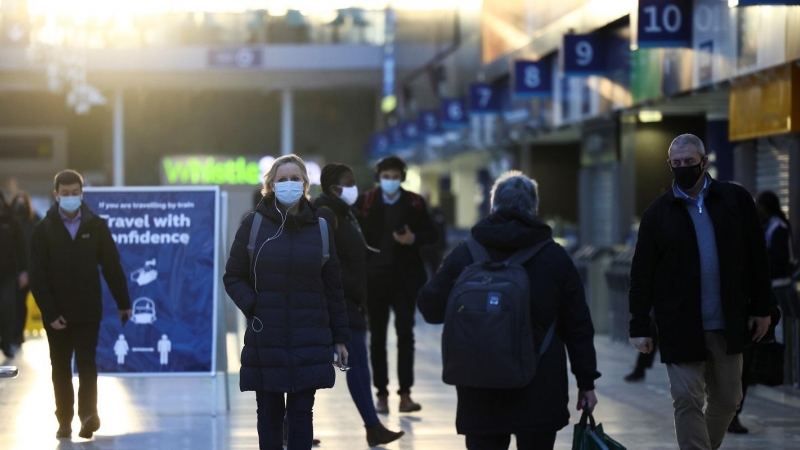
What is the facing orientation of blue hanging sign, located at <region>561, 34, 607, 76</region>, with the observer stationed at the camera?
facing the viewer

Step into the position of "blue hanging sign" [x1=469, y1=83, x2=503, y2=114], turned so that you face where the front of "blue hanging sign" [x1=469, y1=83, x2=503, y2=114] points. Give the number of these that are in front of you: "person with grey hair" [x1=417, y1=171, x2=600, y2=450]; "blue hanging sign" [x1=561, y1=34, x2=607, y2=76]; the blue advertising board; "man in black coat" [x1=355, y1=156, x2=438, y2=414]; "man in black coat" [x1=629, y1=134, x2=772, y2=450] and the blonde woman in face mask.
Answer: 6

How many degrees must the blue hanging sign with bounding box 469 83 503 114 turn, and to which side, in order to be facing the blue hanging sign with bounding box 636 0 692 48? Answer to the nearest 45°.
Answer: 0° — it already faces it

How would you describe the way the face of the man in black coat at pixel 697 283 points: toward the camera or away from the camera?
toward the camera

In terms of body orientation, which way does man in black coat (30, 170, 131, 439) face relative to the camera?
toward the camera

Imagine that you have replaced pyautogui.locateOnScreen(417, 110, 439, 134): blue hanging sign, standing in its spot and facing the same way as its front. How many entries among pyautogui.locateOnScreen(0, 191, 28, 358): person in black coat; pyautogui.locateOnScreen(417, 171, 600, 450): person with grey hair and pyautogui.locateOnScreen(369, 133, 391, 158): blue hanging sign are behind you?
1

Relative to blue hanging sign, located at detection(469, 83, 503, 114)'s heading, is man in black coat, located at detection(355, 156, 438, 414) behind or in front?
in front

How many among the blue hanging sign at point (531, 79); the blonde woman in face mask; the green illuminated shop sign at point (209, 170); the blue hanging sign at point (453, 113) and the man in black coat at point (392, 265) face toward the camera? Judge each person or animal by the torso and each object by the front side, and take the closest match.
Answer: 5

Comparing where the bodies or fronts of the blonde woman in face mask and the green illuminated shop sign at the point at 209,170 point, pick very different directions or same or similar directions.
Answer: same or similar directions

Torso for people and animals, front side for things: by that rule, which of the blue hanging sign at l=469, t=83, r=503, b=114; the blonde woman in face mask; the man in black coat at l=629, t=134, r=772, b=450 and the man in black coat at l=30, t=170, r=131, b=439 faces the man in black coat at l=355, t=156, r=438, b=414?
the blue hanging sign

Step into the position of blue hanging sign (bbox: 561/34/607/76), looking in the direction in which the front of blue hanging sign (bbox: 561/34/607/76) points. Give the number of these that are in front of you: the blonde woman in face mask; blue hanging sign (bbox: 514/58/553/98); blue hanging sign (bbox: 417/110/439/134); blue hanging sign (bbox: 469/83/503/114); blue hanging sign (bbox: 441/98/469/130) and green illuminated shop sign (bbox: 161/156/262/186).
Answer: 1

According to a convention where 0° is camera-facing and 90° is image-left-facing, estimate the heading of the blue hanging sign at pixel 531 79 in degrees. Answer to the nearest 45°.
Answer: approximately 0°

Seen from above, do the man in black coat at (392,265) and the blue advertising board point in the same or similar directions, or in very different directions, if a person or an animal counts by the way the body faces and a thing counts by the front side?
same or similar directions

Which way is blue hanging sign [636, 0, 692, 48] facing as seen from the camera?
toward the camera

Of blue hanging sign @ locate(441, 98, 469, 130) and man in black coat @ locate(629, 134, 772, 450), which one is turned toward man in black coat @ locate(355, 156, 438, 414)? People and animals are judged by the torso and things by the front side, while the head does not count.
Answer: the blue hanging sign

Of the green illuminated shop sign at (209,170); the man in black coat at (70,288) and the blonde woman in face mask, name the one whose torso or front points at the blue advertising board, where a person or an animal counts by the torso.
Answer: the green illuminated shop sign

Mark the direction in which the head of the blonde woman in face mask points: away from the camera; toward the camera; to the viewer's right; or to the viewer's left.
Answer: toward the camera

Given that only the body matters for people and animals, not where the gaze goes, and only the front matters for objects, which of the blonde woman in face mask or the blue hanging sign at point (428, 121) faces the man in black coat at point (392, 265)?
the blue hanging sign

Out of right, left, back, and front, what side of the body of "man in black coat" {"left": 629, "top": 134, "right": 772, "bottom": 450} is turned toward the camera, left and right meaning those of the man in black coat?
front

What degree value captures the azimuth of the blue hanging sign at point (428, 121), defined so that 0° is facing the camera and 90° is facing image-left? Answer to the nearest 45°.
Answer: approximately 0°
